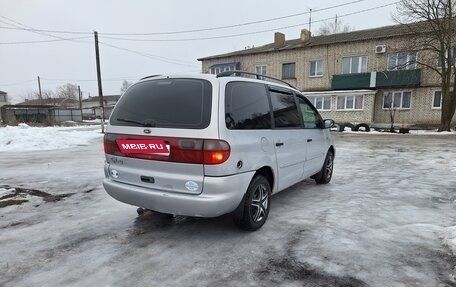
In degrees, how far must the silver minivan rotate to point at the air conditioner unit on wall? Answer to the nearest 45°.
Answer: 0° — it already faces it

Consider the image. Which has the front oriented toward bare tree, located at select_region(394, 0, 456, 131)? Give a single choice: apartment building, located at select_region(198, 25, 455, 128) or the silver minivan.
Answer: the silver minivan

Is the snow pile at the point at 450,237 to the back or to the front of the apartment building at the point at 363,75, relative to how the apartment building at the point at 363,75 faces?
to the front

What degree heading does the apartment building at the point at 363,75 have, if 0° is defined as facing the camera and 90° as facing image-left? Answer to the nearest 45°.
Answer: approximately 45°

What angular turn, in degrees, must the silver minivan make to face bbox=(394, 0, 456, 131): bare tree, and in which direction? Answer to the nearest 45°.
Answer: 0° — it already faces it

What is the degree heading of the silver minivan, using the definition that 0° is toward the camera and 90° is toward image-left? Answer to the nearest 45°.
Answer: approximately 225°

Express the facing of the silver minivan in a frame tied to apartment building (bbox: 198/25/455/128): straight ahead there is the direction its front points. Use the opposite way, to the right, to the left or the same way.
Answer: the opposite way

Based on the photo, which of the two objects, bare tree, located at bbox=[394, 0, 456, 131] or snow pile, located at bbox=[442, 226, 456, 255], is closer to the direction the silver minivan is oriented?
the bare tree

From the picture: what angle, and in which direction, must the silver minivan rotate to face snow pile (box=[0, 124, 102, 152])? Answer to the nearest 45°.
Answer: approximately 90° to its left

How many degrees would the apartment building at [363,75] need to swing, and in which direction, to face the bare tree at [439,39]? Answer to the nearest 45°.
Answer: approximately 90° to its left

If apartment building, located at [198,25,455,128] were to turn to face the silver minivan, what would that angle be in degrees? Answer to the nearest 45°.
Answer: approximately 45° to its left
